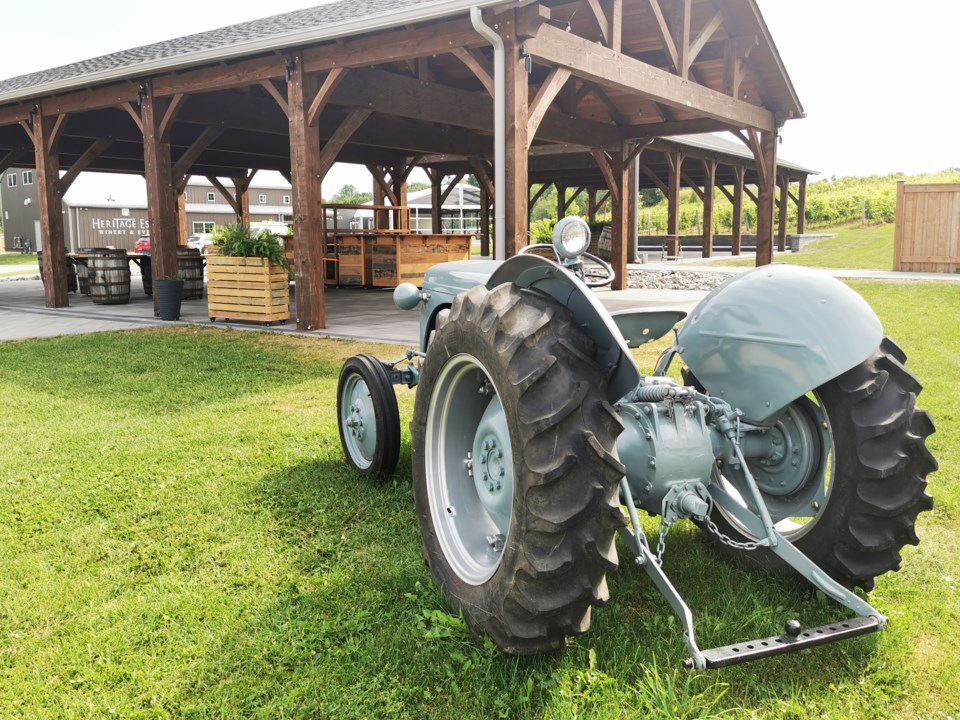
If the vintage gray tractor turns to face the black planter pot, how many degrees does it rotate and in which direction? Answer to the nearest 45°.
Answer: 0° — it already faces it

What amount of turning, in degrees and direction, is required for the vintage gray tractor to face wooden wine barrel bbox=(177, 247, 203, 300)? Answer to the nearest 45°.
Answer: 0° — it already faces it

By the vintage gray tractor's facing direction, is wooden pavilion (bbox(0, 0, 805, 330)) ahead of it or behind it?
ahead

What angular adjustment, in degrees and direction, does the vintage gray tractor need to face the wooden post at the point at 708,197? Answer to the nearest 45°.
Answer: approximately 45° to its right

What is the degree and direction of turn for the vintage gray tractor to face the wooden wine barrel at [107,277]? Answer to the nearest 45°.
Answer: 0° — it already faces it

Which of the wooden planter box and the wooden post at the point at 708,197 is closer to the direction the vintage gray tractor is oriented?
the wooden planter box

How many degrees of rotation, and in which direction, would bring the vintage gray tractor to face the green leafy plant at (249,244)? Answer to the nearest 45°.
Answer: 0° — it already faces it

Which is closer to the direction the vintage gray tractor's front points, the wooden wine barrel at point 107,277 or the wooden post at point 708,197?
the wooden wine barrel

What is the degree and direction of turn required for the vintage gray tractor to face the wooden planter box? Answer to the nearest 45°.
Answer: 0° — it already faces it

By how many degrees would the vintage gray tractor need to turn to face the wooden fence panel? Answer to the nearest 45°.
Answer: approximately 45° to its right

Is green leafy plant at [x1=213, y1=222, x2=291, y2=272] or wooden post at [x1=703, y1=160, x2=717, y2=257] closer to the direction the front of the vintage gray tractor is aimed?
the green leafy plant

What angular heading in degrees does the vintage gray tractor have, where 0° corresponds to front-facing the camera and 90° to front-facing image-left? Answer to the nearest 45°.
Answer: approximately 135°
